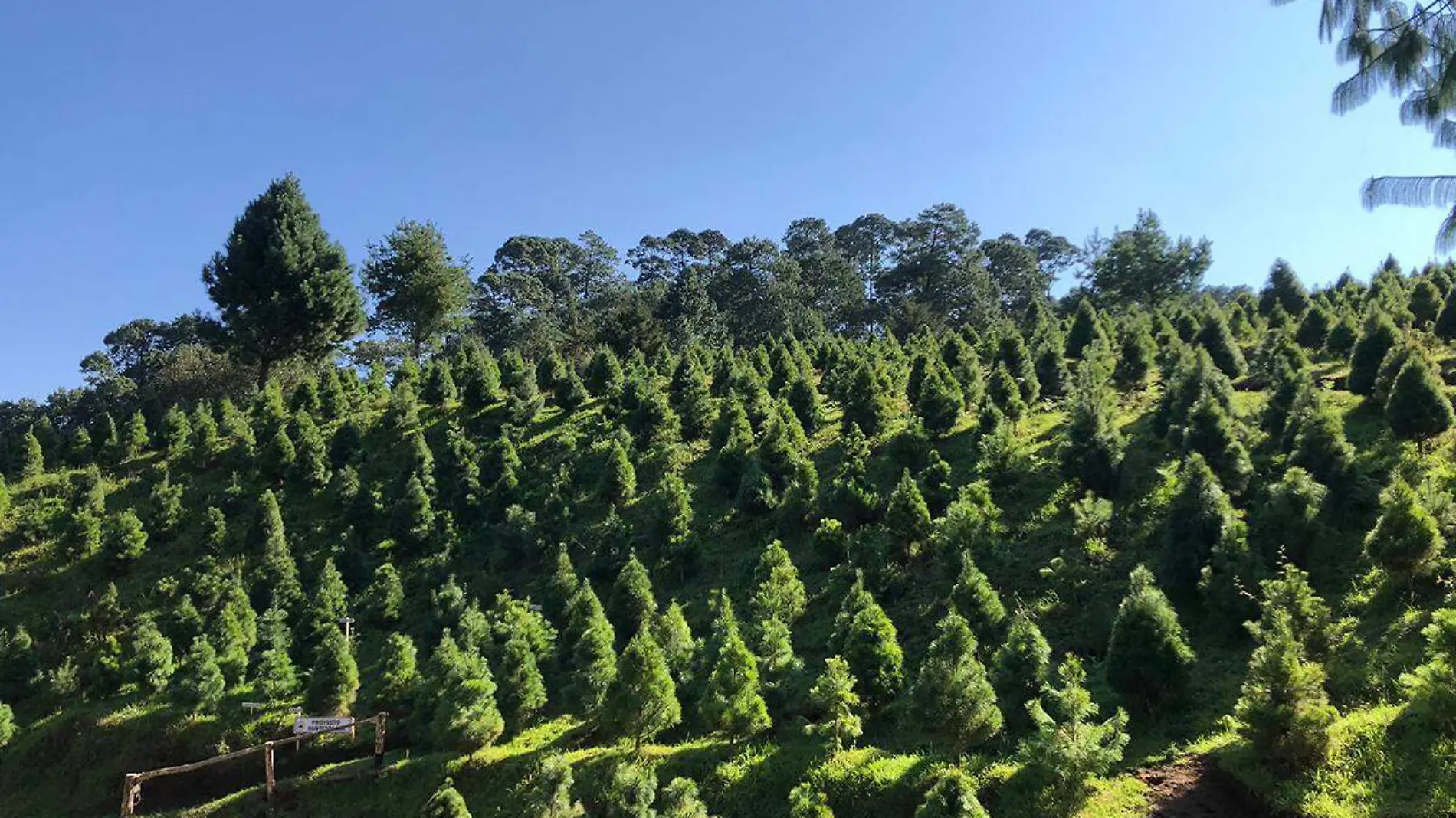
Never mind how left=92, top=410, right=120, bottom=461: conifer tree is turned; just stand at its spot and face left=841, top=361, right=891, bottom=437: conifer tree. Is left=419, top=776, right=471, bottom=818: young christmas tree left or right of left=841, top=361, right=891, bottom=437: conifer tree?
right

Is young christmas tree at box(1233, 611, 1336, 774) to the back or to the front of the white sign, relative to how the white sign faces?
to the front

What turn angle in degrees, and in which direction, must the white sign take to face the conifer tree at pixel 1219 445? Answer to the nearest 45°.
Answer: approximately 90° to its left

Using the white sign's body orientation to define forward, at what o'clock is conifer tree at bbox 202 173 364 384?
The conifer tree is roughly at 6 o'clock from the white sign.

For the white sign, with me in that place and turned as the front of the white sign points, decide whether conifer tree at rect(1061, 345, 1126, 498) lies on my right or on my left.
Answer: on my left

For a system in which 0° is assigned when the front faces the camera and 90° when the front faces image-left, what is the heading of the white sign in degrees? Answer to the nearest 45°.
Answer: approximately 0°

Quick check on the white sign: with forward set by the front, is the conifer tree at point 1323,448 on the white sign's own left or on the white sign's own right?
on the white sign's own left

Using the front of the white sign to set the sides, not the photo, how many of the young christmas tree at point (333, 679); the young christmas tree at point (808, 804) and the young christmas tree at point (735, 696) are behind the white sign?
1
